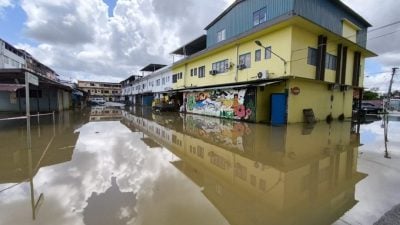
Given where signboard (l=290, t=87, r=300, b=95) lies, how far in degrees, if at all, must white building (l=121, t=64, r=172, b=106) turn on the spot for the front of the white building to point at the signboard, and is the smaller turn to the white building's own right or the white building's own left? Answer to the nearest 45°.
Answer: approximately 45° to the white building's own left

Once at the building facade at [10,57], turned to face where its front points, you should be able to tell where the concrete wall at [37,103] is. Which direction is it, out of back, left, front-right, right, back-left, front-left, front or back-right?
front-right

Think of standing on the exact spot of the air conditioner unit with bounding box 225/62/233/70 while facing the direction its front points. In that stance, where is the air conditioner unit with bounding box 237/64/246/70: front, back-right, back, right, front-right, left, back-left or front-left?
left

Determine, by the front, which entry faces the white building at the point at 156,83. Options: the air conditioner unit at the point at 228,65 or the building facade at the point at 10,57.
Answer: the building facade

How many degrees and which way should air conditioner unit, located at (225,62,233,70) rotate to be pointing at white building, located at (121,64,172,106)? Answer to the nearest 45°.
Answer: approximately 90° to its right

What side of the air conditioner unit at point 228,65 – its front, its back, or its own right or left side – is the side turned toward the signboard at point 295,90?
left

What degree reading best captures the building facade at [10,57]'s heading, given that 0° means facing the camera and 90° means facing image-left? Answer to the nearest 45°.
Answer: approximately 315°

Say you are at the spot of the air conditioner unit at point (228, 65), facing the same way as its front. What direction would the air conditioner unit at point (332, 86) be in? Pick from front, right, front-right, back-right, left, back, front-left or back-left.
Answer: back-left

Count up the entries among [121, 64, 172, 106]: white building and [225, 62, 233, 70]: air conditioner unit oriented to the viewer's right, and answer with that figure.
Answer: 0

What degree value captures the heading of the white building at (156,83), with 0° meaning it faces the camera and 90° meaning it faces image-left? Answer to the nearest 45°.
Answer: approximately 45°
